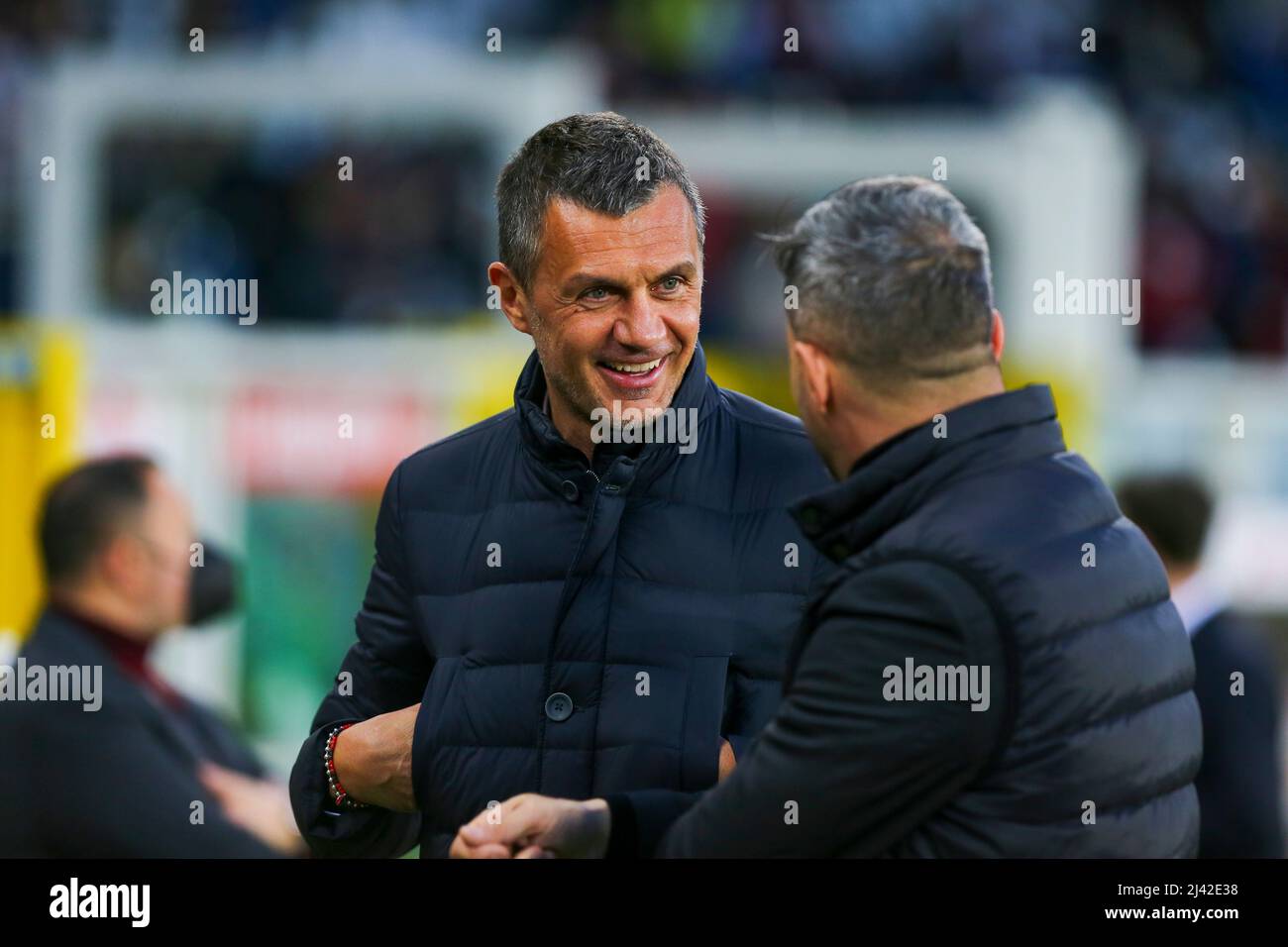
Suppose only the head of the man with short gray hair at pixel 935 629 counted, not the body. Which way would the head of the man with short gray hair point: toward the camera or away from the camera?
away from the camera

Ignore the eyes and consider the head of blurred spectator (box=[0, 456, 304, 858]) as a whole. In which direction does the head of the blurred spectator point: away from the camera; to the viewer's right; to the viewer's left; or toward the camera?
to the viewer's right

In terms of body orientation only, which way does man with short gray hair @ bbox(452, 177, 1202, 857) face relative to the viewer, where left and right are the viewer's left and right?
facing away from the viewer and to the left of the viewer

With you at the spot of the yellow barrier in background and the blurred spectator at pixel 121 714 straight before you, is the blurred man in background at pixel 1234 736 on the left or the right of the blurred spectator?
left

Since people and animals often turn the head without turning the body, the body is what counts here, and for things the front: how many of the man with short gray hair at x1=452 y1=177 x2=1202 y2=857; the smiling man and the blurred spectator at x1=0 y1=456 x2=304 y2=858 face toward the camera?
1

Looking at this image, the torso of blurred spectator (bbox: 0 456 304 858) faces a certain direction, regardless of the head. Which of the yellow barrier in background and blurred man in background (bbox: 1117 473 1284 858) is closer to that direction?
the blurred man in background

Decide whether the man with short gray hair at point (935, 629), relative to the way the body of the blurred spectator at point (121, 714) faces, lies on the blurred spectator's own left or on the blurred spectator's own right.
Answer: on the blurred spectator's own right

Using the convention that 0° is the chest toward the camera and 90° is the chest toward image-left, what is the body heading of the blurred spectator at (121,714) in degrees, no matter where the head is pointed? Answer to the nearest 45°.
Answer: approximately 270°

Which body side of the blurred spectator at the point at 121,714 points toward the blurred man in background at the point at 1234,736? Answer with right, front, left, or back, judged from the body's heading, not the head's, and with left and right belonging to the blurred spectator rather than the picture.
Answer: front

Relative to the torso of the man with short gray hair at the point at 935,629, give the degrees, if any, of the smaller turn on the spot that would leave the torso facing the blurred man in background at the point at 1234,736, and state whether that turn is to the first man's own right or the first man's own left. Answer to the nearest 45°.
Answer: approximately 45° to the first man's own right
